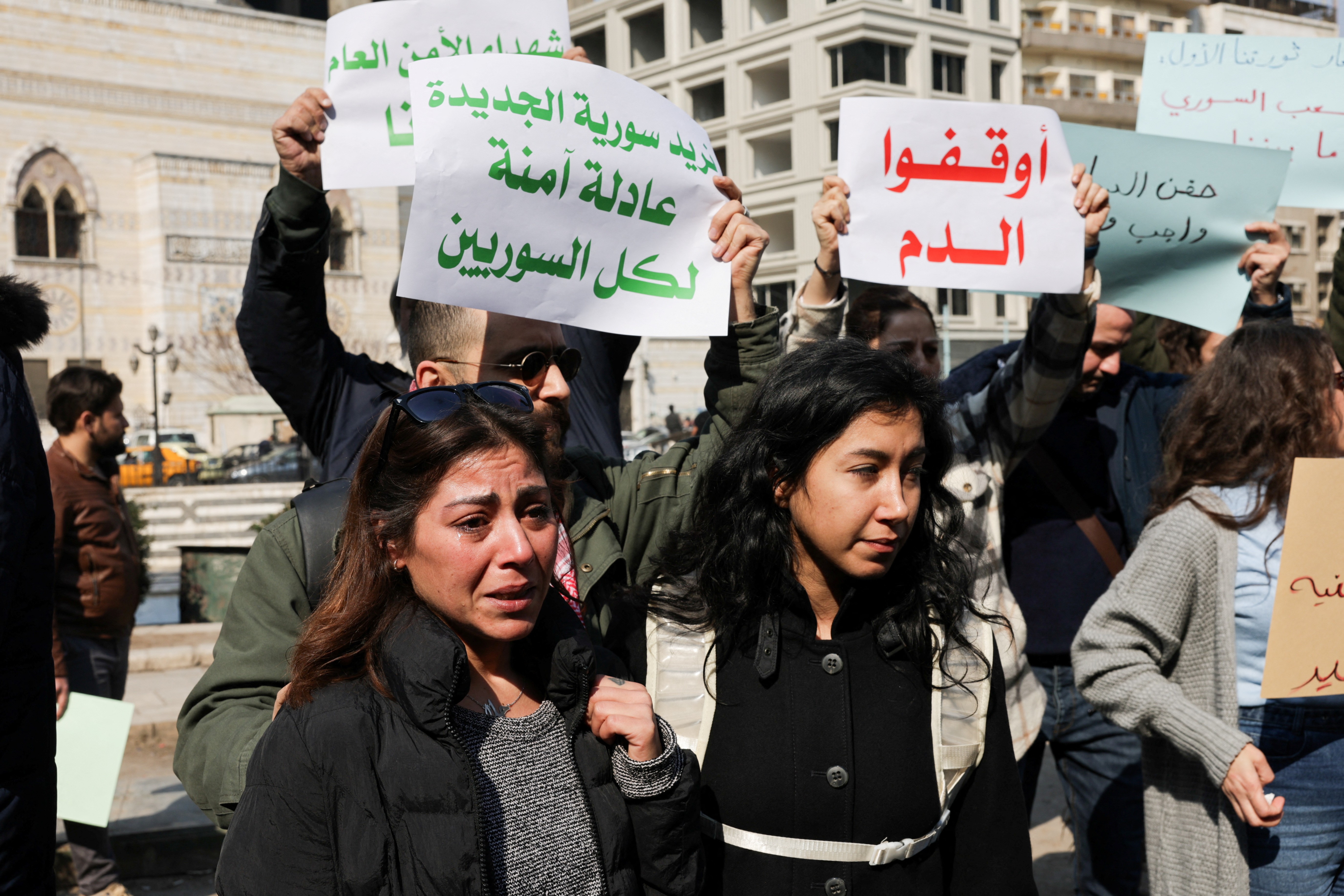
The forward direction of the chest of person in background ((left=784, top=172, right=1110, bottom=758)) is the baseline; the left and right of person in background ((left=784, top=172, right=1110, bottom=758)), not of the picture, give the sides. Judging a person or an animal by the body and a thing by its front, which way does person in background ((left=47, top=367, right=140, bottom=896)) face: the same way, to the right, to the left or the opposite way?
to the left

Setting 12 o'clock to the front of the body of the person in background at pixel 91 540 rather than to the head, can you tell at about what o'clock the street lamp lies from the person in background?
The street lamp is roughly at 9 o'clock from the person in background.

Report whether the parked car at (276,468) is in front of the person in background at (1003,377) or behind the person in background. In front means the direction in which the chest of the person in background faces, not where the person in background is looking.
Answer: behind

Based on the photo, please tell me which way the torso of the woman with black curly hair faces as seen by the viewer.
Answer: toward the camera

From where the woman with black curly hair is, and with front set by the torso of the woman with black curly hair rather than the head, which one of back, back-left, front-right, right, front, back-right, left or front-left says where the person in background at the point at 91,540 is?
back-right

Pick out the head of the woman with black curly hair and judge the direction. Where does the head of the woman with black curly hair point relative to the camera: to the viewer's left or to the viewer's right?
to the viewer's right

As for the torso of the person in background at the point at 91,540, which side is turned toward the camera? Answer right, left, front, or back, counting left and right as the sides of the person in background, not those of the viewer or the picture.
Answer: right

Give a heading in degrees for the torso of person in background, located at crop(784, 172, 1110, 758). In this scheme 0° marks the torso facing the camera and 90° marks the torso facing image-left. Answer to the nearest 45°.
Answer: approximately 315°

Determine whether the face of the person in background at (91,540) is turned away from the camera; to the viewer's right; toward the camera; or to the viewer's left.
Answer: to the viewer's right
